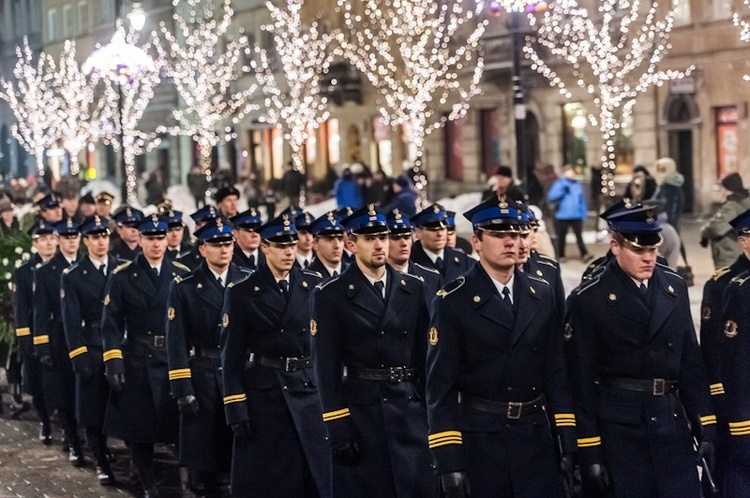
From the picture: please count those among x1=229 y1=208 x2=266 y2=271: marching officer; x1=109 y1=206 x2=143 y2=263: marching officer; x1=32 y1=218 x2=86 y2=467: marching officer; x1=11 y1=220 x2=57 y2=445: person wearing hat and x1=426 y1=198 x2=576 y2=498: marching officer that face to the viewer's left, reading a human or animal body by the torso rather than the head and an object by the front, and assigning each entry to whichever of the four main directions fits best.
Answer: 0

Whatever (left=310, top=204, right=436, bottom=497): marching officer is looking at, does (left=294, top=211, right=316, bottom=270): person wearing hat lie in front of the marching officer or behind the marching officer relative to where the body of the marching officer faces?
behind

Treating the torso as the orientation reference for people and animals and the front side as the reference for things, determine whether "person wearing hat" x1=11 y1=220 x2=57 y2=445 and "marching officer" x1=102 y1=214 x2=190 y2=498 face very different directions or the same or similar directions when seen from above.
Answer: same or similar directions

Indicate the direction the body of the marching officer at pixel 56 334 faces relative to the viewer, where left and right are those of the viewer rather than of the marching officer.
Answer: facing the viewer and to the right of the viewer

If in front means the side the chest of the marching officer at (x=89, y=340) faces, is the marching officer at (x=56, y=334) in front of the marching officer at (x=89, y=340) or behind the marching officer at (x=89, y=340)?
behind

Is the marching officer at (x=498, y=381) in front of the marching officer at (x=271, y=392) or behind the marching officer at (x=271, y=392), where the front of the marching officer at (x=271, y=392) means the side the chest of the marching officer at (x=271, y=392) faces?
in front

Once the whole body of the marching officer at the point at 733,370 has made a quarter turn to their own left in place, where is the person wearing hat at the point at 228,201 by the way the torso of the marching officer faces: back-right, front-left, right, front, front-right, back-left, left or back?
left

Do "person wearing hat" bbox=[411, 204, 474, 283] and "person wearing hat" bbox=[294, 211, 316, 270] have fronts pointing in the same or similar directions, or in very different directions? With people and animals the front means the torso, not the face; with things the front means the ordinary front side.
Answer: same or similar directions

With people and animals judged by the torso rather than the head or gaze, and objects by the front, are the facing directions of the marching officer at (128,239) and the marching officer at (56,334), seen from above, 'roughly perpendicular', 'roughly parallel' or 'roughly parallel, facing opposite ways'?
roughly parallel

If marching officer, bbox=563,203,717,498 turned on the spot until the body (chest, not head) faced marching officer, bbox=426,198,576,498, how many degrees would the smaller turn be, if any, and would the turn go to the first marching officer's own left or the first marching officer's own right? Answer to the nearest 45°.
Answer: approximately 90° to the first marching officer's own right

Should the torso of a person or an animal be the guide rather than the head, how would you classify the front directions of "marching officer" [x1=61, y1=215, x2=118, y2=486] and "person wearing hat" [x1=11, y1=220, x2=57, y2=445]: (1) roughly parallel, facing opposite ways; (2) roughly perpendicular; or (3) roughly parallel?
roughly parallel
